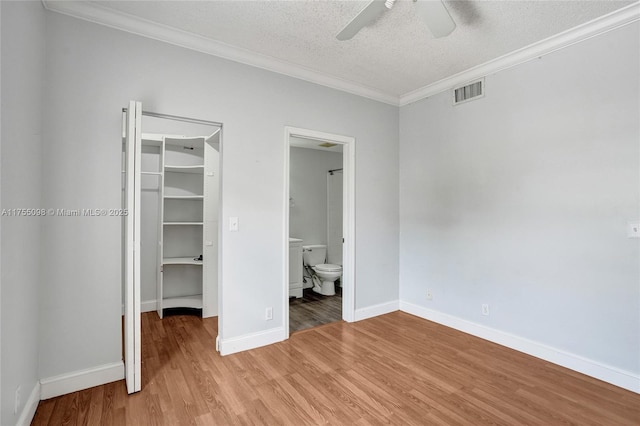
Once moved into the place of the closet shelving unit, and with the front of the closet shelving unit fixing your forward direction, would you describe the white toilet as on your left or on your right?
on your left

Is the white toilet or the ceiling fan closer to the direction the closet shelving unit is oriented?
the ceiling fan

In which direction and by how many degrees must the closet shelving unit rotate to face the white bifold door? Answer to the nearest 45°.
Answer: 0° — it already faces it

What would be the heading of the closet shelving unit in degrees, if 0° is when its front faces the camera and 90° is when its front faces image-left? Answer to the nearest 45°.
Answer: approximately 0°

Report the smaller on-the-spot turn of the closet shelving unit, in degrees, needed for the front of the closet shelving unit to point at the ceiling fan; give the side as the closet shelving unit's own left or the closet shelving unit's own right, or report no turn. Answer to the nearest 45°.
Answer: approximately 45° to the closet shelving unit's own left

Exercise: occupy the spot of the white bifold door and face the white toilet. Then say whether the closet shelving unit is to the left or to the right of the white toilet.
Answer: left
